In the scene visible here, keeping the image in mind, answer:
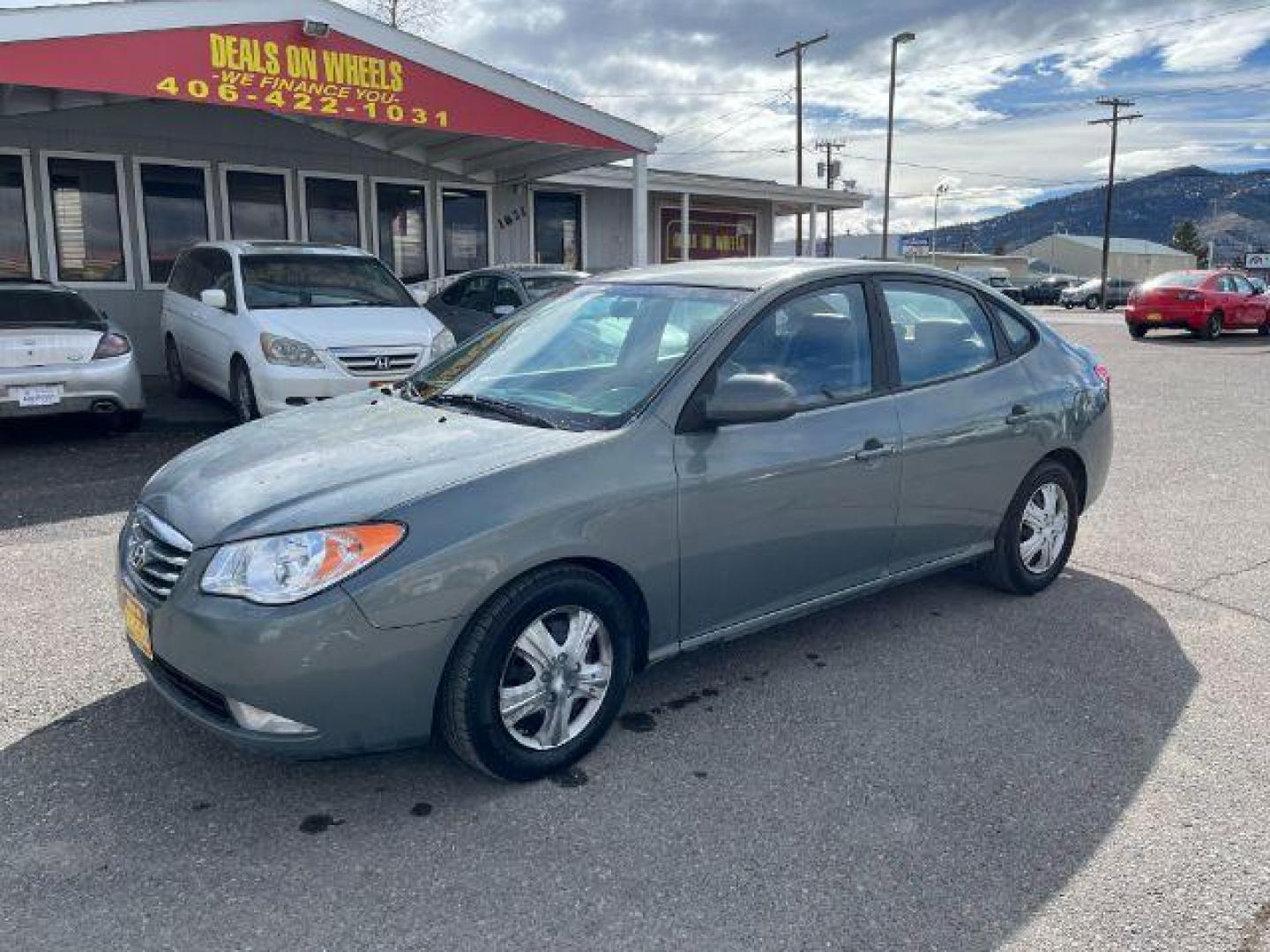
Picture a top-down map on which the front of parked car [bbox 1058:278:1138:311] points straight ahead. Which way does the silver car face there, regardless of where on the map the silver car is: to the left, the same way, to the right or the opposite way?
to the right

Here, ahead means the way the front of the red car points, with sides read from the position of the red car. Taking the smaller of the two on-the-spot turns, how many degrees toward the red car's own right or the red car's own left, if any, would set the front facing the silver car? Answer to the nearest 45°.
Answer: approximately 180°

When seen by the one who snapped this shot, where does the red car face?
facing away from the viewer and to the right of the viewer

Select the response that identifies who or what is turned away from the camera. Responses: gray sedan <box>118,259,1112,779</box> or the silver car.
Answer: the silver car

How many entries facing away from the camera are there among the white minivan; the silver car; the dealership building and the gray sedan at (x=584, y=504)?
1

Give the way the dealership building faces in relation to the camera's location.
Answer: facing the viewer and to the right of the viewer

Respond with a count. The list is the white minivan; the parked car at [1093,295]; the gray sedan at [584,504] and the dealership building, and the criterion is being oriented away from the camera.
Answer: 0

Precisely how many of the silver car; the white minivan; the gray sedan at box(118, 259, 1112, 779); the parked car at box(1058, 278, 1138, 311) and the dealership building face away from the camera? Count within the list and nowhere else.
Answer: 1

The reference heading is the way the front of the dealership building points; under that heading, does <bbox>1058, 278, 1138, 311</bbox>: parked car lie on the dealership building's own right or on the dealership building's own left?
on the dealership building's own left

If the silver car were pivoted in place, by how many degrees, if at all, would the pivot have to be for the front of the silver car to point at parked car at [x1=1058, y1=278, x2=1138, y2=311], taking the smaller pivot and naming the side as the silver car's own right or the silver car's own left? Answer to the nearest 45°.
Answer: approximately 45° to the silver car's own right

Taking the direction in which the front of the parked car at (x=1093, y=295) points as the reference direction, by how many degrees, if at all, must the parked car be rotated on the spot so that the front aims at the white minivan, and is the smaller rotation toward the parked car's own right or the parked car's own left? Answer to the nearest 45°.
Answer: approximately 45° to the parked car's own left

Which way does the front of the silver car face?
away from the camera

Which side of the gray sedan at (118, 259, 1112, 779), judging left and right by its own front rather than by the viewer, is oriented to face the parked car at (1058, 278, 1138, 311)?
back

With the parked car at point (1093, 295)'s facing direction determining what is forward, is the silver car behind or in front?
in front
